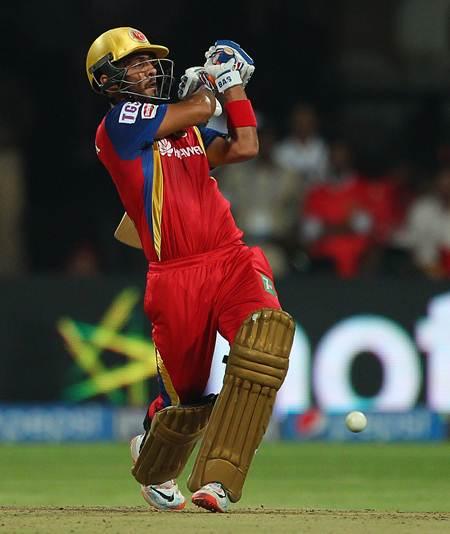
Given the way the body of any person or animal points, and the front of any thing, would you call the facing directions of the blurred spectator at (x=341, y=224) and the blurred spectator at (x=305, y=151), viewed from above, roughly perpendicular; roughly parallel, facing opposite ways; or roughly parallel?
roughly parallel

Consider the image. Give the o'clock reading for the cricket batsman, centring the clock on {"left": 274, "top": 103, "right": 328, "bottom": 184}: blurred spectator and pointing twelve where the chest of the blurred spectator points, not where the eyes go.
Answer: The cricket batsman is roughly at 12 o'clock from the blurred spectator.

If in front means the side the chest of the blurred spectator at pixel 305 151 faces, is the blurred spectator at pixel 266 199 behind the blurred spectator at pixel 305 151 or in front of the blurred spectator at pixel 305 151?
in front

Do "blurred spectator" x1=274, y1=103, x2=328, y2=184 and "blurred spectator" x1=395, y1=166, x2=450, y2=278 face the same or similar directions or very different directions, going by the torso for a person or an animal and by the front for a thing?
same or similar directions

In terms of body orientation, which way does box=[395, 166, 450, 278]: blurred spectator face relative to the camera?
toward the camera

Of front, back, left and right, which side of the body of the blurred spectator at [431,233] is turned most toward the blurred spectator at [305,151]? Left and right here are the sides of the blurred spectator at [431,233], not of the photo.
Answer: right

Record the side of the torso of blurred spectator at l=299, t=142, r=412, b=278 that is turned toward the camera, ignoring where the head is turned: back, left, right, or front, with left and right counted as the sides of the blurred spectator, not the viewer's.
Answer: front

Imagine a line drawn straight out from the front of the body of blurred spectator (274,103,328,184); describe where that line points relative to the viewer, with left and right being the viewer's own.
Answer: facing the viewer

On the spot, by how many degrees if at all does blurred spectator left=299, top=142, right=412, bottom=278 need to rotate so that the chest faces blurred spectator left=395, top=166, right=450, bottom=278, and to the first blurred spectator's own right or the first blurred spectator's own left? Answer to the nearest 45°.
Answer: approximately 90° to the first blurred spectator's own left

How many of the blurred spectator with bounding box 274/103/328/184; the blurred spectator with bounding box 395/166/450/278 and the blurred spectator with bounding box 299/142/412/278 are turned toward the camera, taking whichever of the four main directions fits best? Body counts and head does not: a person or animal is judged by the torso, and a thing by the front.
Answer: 3
